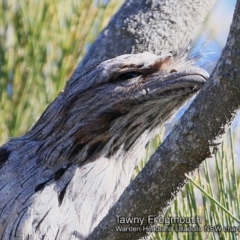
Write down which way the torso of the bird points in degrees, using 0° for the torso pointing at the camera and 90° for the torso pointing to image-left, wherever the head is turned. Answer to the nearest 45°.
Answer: approximately 270°
